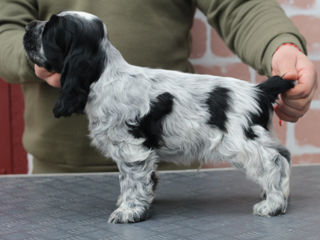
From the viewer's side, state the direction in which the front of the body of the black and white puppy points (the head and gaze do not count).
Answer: to the viewer's left
